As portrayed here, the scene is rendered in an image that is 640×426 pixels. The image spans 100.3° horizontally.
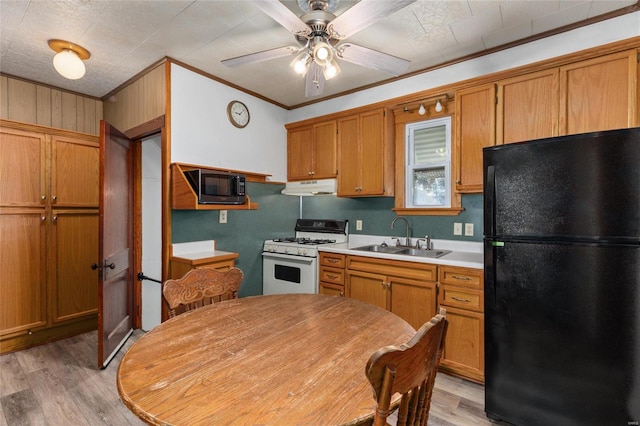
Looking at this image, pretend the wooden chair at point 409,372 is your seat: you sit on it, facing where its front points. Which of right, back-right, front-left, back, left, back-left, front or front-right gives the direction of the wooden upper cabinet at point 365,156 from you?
front-right

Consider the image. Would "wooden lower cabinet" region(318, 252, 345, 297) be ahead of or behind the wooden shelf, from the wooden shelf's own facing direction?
ahead

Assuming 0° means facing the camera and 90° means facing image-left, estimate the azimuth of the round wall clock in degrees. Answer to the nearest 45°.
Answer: approximately 315°

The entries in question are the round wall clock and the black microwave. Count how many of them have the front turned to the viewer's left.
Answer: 0

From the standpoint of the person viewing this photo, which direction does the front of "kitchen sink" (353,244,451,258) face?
facing the viewer and to the left of the viewer

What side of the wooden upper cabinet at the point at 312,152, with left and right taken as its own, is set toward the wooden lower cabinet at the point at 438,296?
left

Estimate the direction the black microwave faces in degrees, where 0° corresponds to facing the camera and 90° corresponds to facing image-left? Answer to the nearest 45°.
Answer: approximately 315°

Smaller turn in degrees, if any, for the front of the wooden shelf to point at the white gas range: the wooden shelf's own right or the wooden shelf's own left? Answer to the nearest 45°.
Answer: approximately 45° to the wooden shelf's own left

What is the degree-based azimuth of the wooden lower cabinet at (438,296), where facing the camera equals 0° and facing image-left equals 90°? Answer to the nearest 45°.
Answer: approximately 45°

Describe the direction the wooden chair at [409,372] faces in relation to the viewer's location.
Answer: facing away from the viewer and to the left of the viewer
